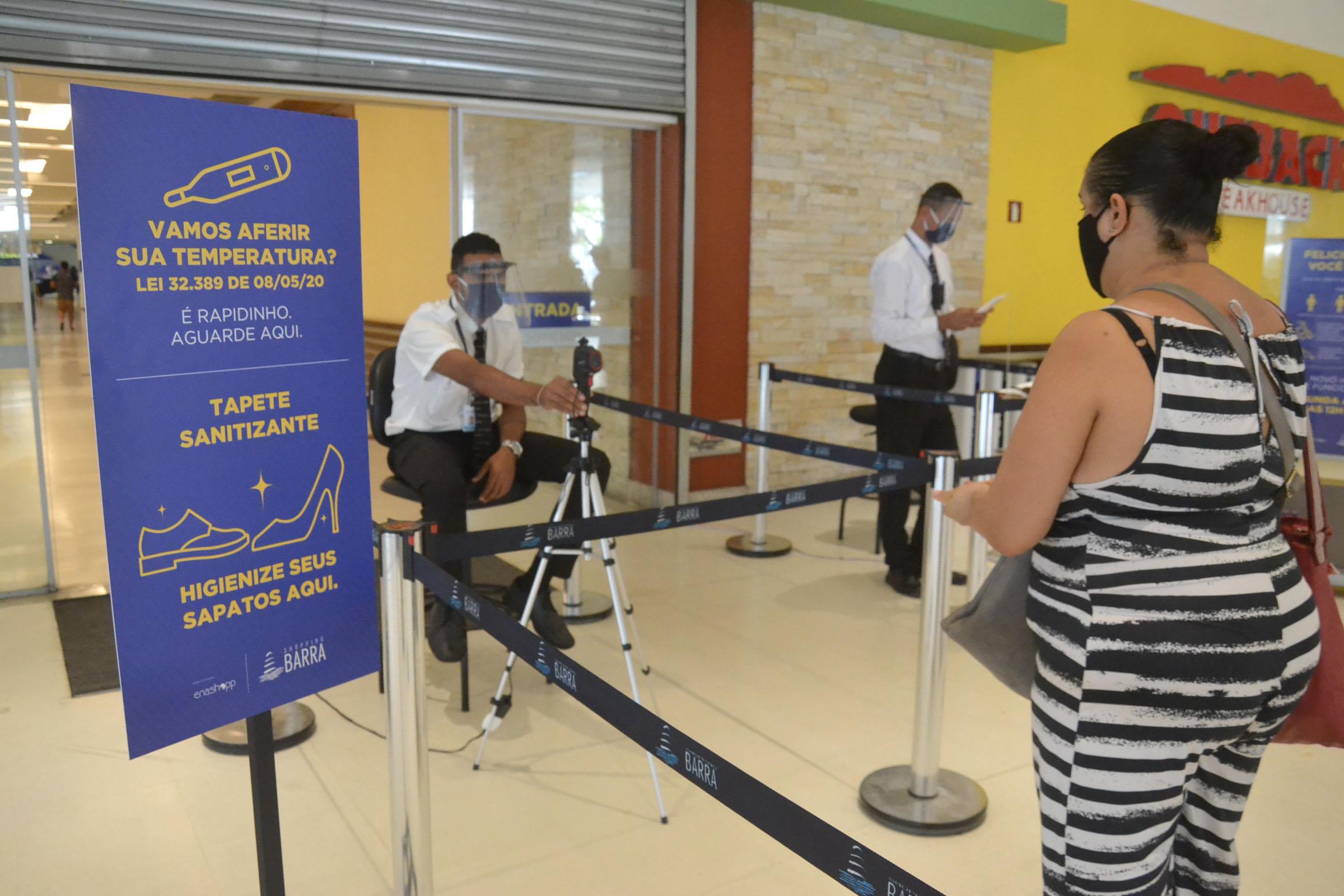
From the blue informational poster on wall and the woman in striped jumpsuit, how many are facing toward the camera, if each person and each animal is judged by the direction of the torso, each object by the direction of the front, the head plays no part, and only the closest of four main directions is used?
1

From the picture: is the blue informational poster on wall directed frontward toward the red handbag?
yes

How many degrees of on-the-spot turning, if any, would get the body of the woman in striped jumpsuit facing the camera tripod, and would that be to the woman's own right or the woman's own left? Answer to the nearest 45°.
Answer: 0° — they already face it

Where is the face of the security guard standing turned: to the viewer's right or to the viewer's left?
to the viewer's right

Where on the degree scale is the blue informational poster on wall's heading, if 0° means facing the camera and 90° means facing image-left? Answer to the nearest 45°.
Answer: approximately 0°

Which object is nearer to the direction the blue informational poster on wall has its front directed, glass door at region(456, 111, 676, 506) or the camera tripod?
the camera tripod

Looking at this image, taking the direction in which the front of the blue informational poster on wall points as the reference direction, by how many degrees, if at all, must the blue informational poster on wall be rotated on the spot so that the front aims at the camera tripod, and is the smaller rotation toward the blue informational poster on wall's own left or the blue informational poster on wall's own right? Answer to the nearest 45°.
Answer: approximately 45° to the blue informational poster on wall's own right

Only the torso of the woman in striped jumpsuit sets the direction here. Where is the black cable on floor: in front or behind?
in front

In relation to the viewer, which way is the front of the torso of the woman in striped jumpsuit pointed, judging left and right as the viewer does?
facing away from the viewer and to the left of the viewer

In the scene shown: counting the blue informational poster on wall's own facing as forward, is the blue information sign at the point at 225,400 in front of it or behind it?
in front

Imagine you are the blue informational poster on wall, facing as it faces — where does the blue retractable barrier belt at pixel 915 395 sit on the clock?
The blue retractable barrier belt is roughly at 1 o'clock from the blue informational poster on wall.

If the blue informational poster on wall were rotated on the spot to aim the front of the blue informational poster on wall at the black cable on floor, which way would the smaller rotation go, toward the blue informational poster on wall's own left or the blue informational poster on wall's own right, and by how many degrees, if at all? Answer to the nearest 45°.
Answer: approximately 45° to the blue informational poster on wall's own right
